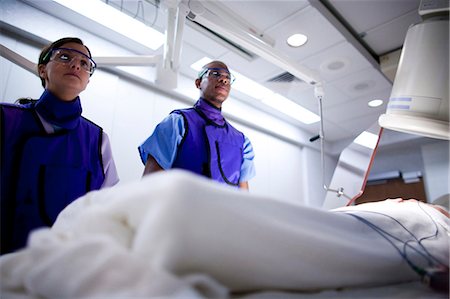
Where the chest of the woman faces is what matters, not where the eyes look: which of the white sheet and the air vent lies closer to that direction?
the white sheet

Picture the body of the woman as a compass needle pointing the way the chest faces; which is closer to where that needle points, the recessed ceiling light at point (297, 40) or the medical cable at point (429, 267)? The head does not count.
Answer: the medical cable

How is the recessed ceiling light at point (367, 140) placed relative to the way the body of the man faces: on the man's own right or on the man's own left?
on the man's own left

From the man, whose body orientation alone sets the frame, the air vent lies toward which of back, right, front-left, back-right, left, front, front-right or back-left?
left

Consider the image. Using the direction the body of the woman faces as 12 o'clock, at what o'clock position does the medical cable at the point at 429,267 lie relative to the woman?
The medical cable is roughly at 12 o'clock from the woman.

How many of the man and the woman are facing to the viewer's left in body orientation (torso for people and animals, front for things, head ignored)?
0

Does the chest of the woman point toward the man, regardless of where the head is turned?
no

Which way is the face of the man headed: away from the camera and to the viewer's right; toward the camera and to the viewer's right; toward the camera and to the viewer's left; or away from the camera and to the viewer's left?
toward the camera and to the viewer's right

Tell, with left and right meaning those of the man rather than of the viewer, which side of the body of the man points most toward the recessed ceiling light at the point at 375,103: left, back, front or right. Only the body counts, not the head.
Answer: left

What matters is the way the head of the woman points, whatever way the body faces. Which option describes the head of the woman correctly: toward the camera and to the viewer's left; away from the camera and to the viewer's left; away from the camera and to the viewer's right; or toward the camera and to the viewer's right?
toward the camera and to the viewer's right

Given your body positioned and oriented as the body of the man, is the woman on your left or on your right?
on your right

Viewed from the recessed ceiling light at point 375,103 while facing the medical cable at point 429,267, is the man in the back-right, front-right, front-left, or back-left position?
front-right

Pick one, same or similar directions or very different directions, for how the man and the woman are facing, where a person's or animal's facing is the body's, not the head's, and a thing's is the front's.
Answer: same or similar directions

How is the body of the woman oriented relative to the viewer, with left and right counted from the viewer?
facing the viewer and to the right of the viewer
